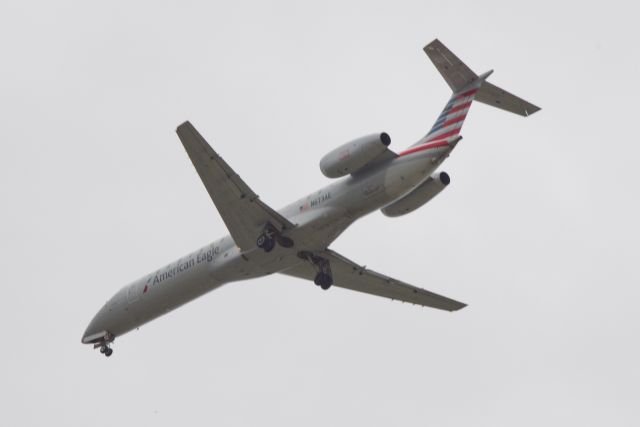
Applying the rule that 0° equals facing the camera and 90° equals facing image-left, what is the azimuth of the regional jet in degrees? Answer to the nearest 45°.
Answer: approximately 135°
